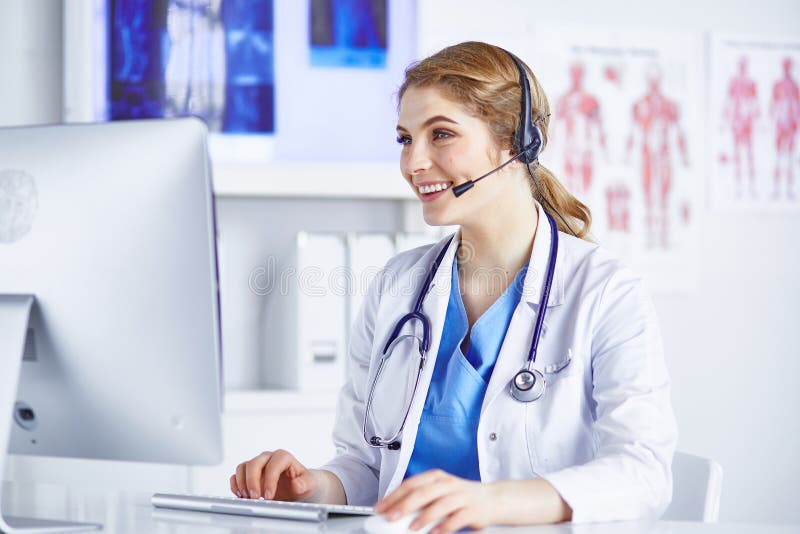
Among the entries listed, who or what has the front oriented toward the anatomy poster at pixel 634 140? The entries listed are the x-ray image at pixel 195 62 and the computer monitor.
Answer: the computer monitor

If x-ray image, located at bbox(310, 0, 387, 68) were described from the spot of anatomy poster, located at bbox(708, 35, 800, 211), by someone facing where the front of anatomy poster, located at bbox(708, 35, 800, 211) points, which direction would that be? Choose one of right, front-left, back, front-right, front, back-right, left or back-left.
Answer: front-right

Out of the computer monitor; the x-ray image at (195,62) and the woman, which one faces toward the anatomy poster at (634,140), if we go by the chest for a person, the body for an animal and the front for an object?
the computer monitor

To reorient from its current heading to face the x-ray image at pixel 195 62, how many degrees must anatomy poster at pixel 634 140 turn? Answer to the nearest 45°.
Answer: approximately 45° to its right

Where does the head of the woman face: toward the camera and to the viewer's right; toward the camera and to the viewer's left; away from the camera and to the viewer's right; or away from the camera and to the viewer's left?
toward the camera and to the viewer's left

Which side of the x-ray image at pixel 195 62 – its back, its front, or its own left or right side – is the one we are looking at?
front

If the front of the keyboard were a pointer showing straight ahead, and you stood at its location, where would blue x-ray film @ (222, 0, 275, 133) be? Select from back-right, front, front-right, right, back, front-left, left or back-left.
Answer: front-left

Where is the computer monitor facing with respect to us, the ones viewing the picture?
facing away from the viewer and to the right of the viewer

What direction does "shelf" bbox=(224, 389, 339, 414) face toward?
toward the camera

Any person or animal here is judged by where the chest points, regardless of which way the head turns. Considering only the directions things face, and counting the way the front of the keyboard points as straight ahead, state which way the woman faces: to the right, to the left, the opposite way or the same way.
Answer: the opposite way

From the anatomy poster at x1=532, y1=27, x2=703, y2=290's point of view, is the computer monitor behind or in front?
in front

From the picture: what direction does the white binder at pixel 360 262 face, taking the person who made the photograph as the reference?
facing the viewer

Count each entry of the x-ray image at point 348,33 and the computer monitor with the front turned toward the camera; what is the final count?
1

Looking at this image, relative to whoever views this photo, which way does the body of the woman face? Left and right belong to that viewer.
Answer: facing the viewer and to the left of the viewer
